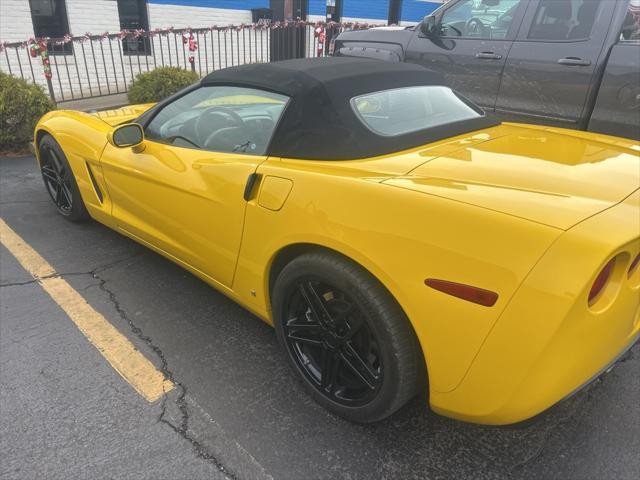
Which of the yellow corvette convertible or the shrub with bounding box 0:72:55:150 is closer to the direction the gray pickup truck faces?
the shrub

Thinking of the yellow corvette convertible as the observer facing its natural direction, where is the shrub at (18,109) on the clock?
The shrub is roughly at 12 o'clock from the yellow corvette convertible.

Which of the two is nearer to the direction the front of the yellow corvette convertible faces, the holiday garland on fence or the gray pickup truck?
the holiday garland on fence

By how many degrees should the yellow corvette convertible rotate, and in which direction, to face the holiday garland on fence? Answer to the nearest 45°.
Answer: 0° — it already faces it

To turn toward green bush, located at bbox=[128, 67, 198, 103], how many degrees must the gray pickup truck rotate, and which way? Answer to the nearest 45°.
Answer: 0° — it already faces it

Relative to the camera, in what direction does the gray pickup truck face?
facing to the left of the viewer

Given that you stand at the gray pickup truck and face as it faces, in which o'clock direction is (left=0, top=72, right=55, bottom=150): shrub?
The shrub is roughly at 12 o'clock from the gray pickup truck.

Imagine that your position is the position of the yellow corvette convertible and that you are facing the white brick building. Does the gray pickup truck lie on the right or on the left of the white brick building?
right

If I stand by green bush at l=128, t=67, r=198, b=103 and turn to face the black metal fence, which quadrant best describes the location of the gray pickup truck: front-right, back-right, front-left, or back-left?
back-right

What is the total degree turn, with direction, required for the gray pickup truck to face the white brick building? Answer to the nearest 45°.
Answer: approximately 45° to its right

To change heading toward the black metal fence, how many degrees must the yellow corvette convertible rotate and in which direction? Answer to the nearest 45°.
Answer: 0° — it already faces it
